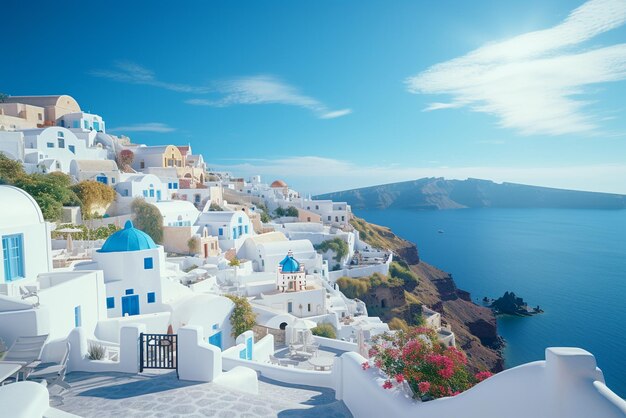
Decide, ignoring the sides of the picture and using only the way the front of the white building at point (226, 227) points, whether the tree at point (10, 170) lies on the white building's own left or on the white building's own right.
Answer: on the white building's own right

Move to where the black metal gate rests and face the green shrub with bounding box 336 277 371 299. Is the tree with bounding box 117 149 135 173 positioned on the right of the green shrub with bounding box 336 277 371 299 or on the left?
left

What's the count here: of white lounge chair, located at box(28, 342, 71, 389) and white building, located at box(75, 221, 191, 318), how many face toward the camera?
1

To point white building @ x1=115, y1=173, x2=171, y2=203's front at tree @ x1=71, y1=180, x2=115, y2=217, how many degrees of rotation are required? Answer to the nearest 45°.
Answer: approximately 90° to its right

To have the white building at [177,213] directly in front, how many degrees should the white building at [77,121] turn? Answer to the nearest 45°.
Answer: approximately 45° to its right

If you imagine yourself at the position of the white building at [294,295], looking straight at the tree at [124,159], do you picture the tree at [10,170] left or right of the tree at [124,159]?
left

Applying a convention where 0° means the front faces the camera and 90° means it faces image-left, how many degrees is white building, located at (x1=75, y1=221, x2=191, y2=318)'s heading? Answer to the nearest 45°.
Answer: approximately 0°

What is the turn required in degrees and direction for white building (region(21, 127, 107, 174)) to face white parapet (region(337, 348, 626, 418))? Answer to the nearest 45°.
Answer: approximately 45° to its right
